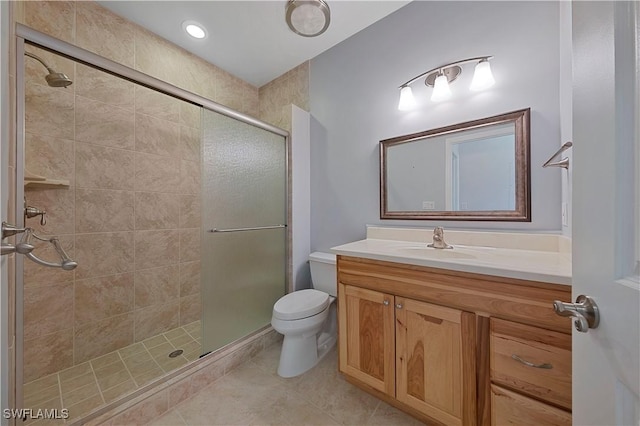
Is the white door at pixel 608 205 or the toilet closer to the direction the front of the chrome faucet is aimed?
the white door

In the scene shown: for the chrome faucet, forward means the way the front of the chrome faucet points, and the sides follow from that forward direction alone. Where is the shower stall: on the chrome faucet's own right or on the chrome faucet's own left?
on the chrome faucet's own right

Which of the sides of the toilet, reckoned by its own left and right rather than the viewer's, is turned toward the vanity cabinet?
left

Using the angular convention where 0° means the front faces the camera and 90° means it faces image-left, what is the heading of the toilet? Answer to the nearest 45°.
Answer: approximately 45°

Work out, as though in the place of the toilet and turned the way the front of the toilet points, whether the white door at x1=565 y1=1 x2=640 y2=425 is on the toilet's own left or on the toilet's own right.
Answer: on the toilet's own left

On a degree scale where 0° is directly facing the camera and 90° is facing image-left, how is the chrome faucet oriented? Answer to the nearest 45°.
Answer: approximately 0°
